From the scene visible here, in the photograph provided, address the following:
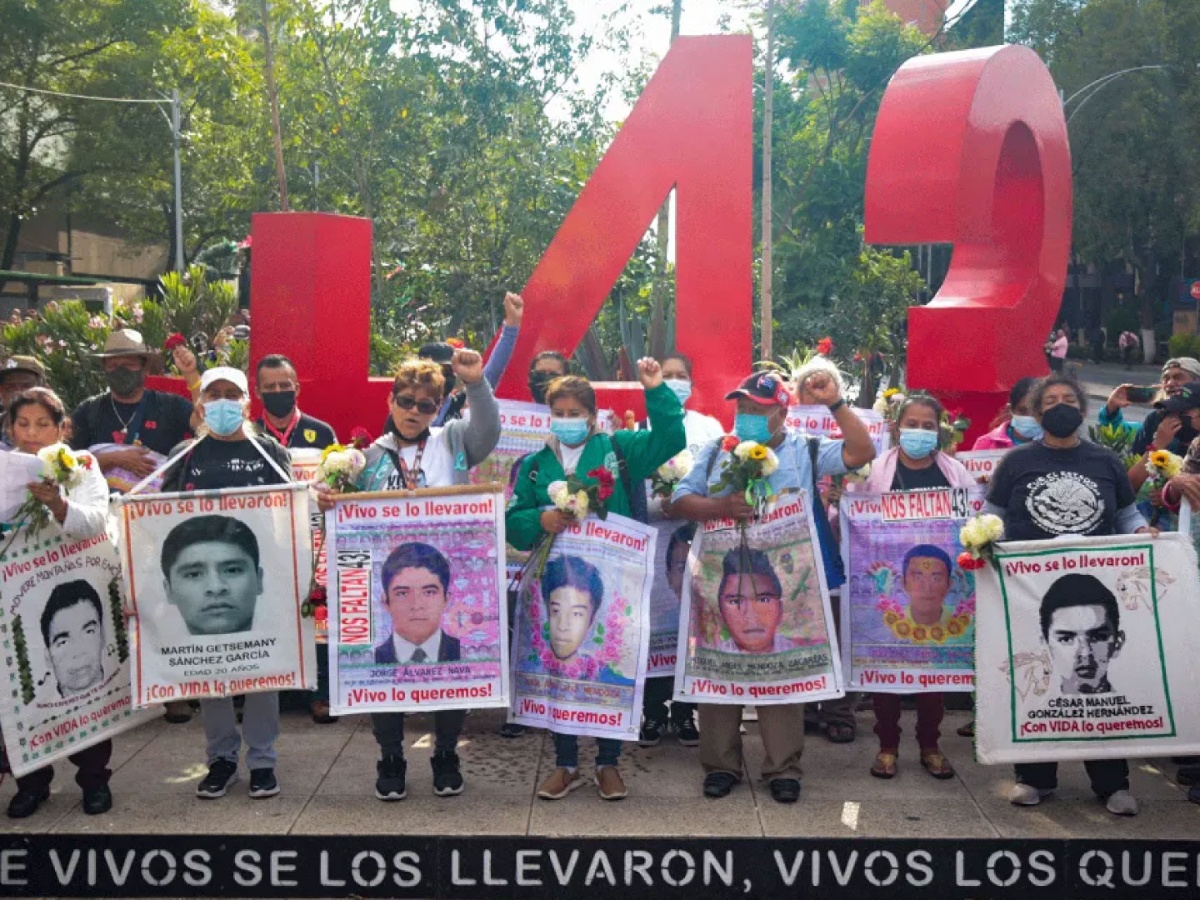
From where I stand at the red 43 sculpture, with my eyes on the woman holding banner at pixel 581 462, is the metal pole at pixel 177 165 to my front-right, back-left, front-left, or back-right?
back-right

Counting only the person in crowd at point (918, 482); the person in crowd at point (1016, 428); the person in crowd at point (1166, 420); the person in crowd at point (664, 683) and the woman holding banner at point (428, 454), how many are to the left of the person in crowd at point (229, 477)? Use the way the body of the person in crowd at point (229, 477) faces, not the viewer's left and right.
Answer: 5

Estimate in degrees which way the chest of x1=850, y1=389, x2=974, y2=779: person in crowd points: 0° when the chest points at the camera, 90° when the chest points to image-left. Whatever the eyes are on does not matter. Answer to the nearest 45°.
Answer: approximately 0°

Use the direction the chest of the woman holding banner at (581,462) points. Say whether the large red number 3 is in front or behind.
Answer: behind

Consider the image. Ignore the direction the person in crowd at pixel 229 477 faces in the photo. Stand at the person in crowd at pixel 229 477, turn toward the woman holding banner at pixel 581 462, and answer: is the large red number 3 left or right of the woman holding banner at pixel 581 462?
left

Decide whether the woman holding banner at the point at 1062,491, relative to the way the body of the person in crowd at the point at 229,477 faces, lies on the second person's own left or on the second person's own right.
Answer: on the second person's own left

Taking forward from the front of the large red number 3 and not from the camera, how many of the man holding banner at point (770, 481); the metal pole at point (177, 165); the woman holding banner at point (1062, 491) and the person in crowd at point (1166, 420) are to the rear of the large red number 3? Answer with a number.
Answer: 1

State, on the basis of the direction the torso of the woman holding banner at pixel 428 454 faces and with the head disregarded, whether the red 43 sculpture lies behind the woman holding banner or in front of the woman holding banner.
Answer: behind

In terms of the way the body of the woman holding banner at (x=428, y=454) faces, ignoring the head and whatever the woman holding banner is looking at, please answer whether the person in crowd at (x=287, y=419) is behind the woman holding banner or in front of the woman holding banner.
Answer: behind

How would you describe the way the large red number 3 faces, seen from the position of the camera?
facing the viewer and to the right of the viewer

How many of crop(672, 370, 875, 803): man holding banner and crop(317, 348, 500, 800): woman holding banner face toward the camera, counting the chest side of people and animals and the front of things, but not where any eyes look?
2
